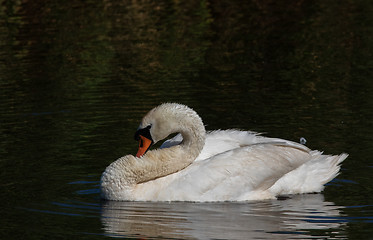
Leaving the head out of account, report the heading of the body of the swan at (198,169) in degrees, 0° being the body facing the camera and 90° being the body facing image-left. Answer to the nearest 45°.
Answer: approximately 90°
